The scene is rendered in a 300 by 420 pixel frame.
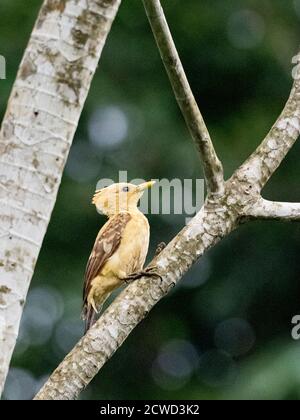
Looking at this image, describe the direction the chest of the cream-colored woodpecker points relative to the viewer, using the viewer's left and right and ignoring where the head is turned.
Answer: facing to the right of the viewer

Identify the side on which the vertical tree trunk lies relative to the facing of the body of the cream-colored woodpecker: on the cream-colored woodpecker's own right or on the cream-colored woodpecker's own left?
on the cream-colored woodpecker's own right
